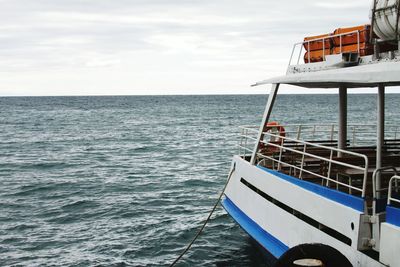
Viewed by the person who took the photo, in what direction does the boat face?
facing the viewer and to the right of the viewer
